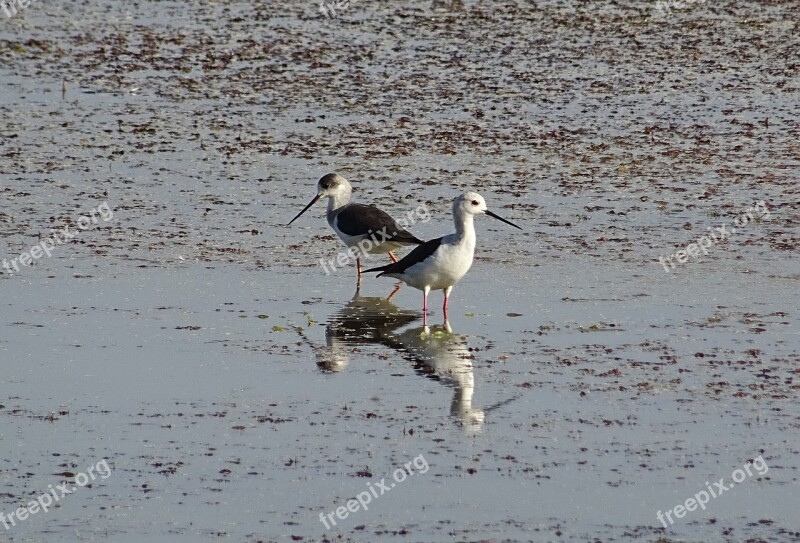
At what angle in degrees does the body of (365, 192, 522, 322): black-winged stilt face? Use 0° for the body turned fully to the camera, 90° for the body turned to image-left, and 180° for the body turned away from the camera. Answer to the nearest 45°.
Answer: approximately 315°

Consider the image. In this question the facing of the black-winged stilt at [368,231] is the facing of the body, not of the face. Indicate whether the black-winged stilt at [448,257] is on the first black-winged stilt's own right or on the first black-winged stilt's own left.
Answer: on the first black-winged stilt's own left

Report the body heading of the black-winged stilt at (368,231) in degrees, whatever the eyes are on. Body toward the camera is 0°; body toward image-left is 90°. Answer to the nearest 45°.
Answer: approximately 90°

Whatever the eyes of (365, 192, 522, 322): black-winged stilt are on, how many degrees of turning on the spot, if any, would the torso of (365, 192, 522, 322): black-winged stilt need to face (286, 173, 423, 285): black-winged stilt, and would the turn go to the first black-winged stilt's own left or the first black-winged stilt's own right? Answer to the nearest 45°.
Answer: approximately 180°

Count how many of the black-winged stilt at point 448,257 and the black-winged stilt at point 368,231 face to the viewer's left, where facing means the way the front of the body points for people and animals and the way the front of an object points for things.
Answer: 1

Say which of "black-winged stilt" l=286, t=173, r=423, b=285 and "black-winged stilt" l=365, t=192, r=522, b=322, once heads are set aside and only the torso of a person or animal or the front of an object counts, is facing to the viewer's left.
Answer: "black-winged stilt" l=286, t=173, r=423, b=285
